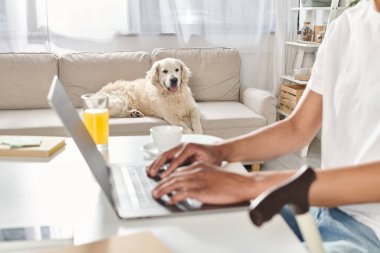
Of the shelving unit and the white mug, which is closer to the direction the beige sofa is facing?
the white mug

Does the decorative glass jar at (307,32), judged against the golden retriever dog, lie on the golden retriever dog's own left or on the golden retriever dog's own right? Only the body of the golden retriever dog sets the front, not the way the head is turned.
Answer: on the golden retriever dog's own left

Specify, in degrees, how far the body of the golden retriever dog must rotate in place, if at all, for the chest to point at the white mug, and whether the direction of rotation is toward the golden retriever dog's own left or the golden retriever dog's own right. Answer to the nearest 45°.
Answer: approximately 45° to the golden retriever dog's own right

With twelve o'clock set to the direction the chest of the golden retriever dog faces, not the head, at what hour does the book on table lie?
The book on table is roughly at 2 o'clock from the golden retriever dog.

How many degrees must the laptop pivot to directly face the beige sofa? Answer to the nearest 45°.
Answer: approximately 90° to its left

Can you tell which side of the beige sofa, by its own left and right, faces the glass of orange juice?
front

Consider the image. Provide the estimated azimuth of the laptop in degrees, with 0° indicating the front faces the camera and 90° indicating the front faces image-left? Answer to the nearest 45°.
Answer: approximately 270°

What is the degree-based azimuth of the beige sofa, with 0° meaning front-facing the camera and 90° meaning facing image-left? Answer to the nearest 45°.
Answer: approximately 0°

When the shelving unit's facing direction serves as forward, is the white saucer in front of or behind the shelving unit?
in front

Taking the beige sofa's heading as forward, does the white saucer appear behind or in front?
in front

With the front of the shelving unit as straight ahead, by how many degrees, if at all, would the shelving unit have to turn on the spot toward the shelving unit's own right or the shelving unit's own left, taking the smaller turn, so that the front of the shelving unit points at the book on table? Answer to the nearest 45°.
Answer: approximately 45° to the shelving unit's own left

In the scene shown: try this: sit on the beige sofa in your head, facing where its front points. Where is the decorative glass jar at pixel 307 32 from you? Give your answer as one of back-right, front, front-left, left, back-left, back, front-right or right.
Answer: left
